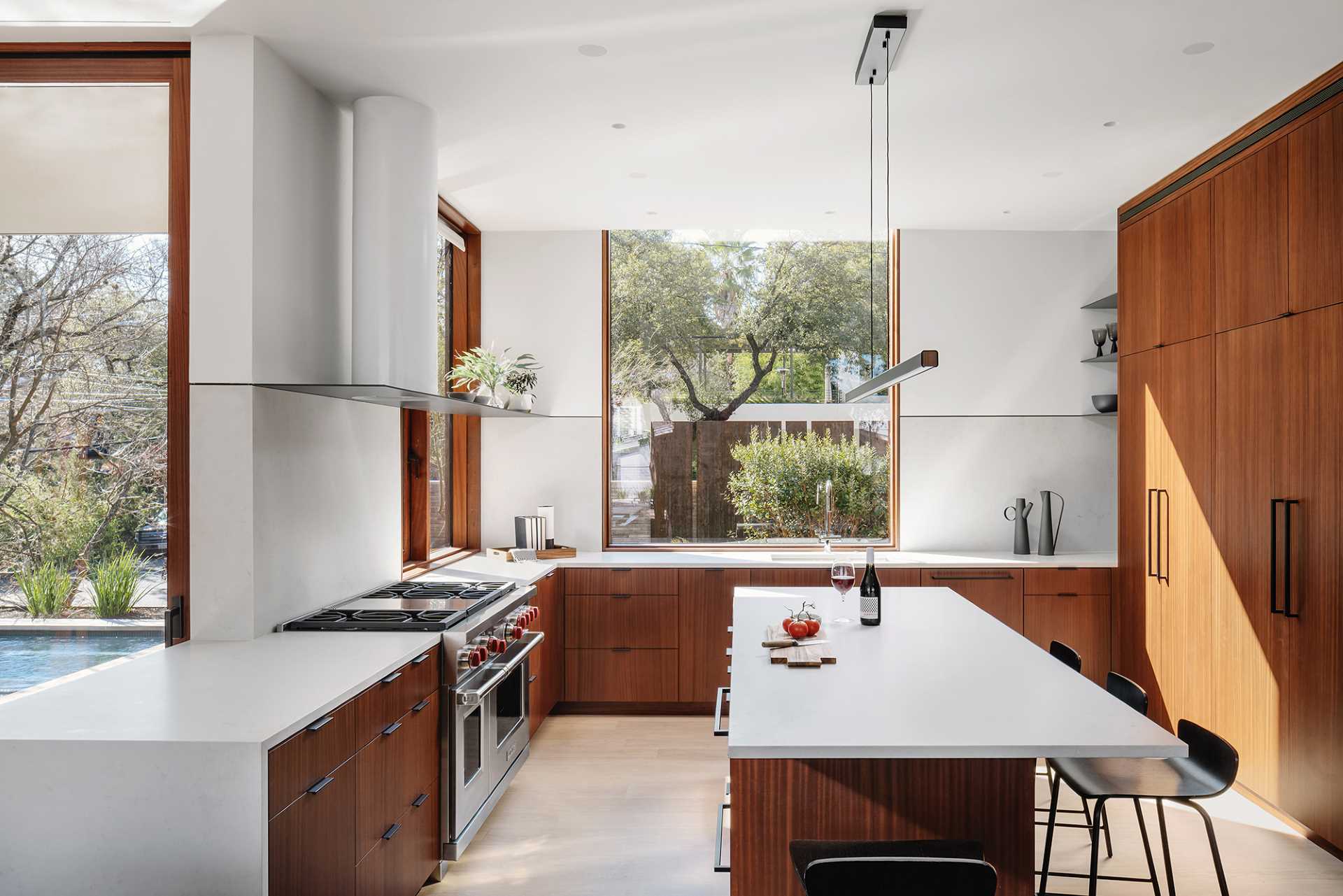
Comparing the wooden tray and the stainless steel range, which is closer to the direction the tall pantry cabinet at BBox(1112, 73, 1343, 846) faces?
the stainless steel range

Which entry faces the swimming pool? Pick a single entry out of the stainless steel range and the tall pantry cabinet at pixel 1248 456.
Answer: the tall pantry cabinet

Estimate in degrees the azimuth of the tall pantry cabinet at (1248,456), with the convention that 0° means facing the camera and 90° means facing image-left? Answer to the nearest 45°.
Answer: approximately 45°

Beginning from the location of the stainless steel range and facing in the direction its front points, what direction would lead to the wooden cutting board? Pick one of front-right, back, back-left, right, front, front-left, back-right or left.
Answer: front-right

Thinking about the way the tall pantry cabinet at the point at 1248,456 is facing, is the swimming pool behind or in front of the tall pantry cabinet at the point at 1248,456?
in front

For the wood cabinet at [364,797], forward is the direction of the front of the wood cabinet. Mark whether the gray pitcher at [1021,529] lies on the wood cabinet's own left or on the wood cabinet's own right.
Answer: on the wood cabinet's own left

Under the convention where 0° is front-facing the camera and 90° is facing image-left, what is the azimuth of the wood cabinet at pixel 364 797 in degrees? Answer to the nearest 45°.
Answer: approximately 315°

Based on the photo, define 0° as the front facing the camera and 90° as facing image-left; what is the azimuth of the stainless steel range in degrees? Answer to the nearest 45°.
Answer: approximately 270°

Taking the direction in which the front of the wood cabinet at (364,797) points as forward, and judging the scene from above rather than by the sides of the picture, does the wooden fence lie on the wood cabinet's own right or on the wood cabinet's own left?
on the wood cabinet's own left

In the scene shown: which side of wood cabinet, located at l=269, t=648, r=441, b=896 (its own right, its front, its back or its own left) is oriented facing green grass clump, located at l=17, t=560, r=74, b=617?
back

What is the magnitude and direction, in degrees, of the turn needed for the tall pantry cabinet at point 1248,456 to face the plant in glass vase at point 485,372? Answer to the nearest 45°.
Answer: approximately 45° to its right

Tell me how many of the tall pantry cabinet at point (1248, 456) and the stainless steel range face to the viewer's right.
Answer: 1
